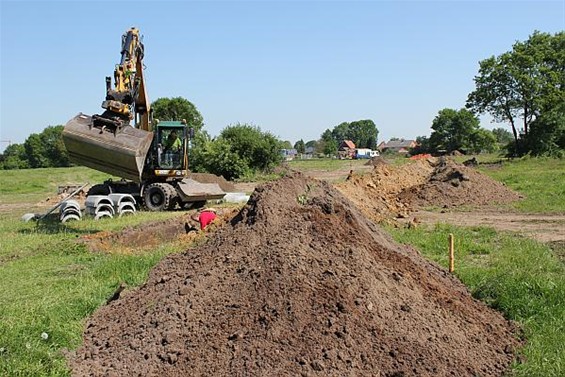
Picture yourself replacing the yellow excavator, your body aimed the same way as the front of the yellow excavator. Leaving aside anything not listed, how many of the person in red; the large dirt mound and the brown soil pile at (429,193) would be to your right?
0

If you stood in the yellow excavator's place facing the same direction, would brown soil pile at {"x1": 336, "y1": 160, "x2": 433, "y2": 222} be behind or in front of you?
behind

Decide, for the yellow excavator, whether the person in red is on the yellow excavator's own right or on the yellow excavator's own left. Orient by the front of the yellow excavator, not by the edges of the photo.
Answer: on the yellow excavator's own left

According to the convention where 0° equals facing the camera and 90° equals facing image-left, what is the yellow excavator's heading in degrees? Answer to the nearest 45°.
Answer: approximately 45°

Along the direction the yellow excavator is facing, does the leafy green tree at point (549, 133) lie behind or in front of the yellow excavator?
behind

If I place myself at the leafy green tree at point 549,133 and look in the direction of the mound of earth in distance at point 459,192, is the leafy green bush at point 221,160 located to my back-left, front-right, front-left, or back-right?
front-right

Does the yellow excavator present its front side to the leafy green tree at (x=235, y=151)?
no

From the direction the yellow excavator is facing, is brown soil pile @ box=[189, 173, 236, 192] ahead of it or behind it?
behind

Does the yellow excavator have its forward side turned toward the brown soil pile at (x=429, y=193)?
no

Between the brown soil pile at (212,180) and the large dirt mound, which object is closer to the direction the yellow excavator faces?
the large dirt mound

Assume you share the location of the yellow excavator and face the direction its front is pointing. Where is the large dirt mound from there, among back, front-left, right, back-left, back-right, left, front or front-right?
front-left

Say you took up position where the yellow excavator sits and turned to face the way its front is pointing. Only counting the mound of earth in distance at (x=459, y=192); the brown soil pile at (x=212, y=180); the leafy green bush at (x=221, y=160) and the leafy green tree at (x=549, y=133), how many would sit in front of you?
0

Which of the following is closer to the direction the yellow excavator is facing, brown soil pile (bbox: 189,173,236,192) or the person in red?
the person in red
